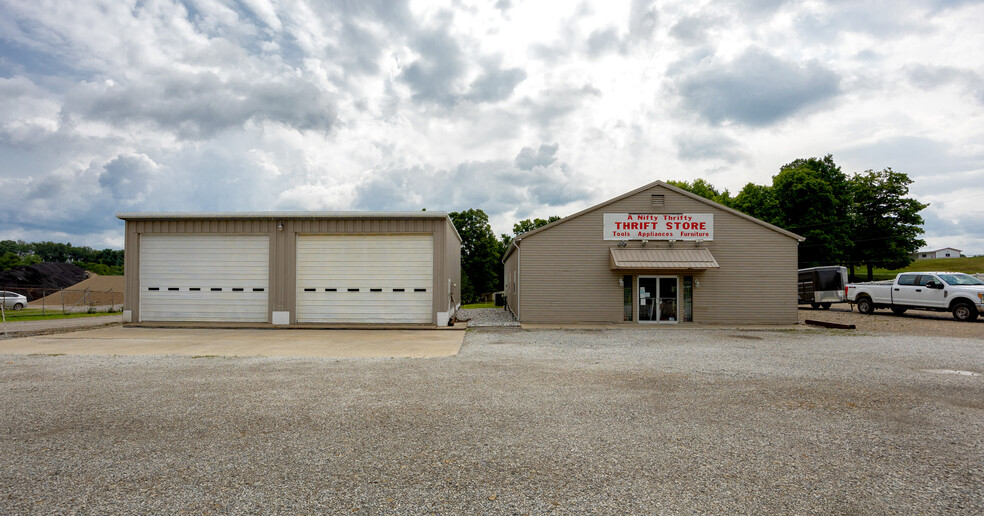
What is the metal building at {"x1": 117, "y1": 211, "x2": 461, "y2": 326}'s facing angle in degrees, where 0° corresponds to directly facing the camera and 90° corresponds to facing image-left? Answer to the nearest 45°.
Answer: approximately 0°

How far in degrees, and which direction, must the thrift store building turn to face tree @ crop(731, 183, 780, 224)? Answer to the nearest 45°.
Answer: approximately 180°

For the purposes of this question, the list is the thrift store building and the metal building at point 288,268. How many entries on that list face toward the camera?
2

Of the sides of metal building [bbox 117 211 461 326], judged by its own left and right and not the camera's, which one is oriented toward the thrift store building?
left

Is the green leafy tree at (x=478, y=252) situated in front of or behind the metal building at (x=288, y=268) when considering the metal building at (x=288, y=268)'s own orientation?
behind

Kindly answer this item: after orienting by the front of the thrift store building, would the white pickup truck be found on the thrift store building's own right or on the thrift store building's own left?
on the thrift store building's own left

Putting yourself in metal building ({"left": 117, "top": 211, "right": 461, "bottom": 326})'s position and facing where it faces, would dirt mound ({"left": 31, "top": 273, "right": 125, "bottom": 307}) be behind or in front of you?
behind

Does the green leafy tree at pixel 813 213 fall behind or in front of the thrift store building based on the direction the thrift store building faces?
behind
